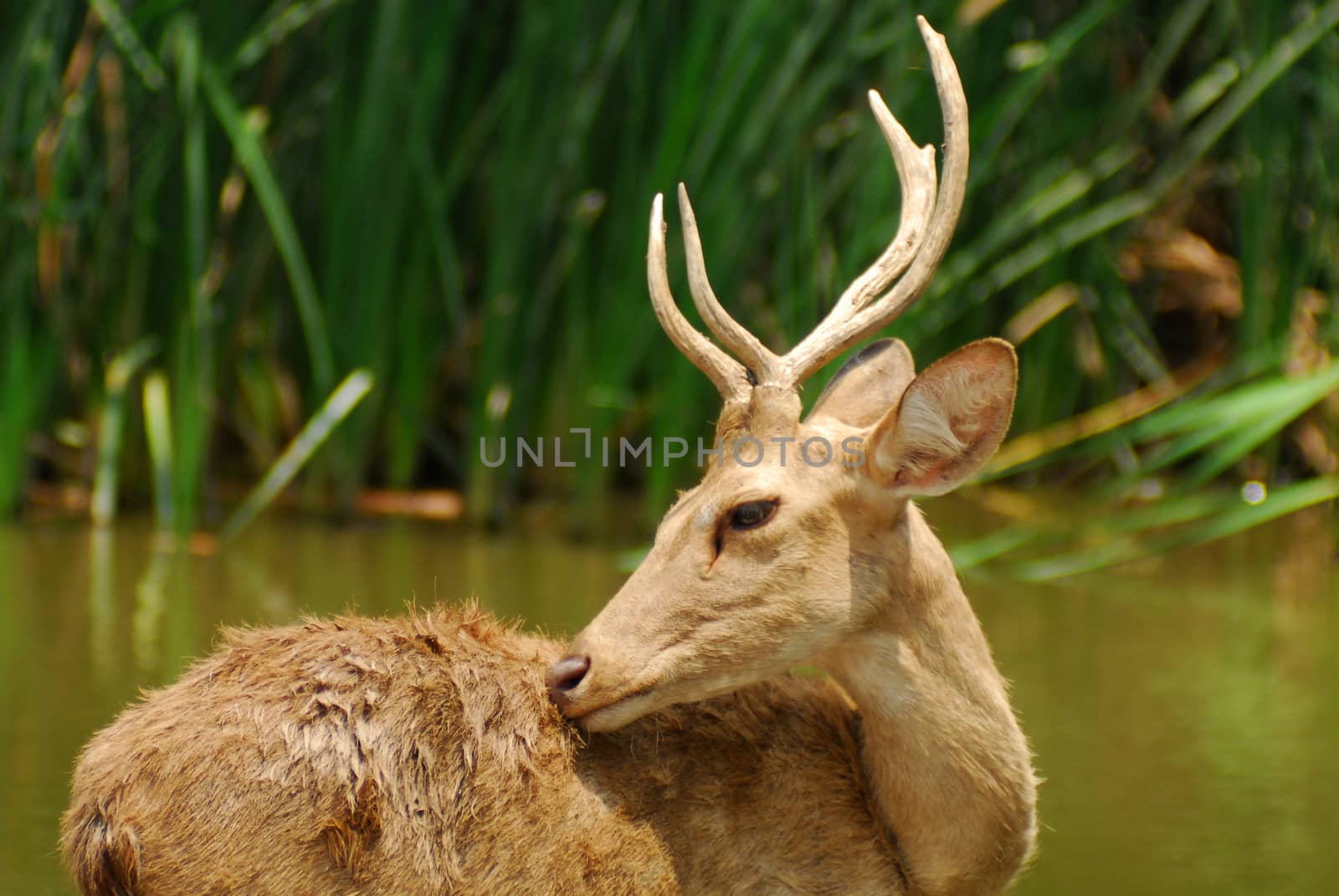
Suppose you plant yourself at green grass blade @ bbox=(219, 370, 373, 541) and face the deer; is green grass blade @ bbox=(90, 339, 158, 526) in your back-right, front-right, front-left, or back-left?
back-right

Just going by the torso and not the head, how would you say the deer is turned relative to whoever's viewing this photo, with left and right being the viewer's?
facing to the right of the viewer

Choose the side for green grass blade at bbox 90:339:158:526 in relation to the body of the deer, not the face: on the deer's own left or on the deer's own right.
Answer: on the deer's own left

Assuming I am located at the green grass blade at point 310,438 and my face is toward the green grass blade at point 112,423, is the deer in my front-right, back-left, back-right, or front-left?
back-left

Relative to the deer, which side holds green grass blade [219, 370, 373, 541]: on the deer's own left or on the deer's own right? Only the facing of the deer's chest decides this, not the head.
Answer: on the deer's own left
